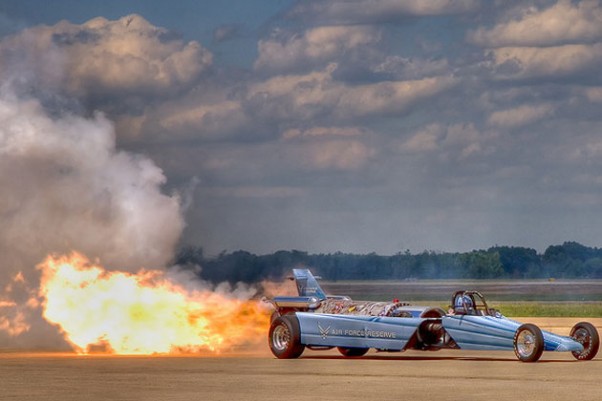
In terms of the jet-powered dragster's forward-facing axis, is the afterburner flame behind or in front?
behind

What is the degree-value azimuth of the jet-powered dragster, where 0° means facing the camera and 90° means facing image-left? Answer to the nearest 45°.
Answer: approximately 315°
